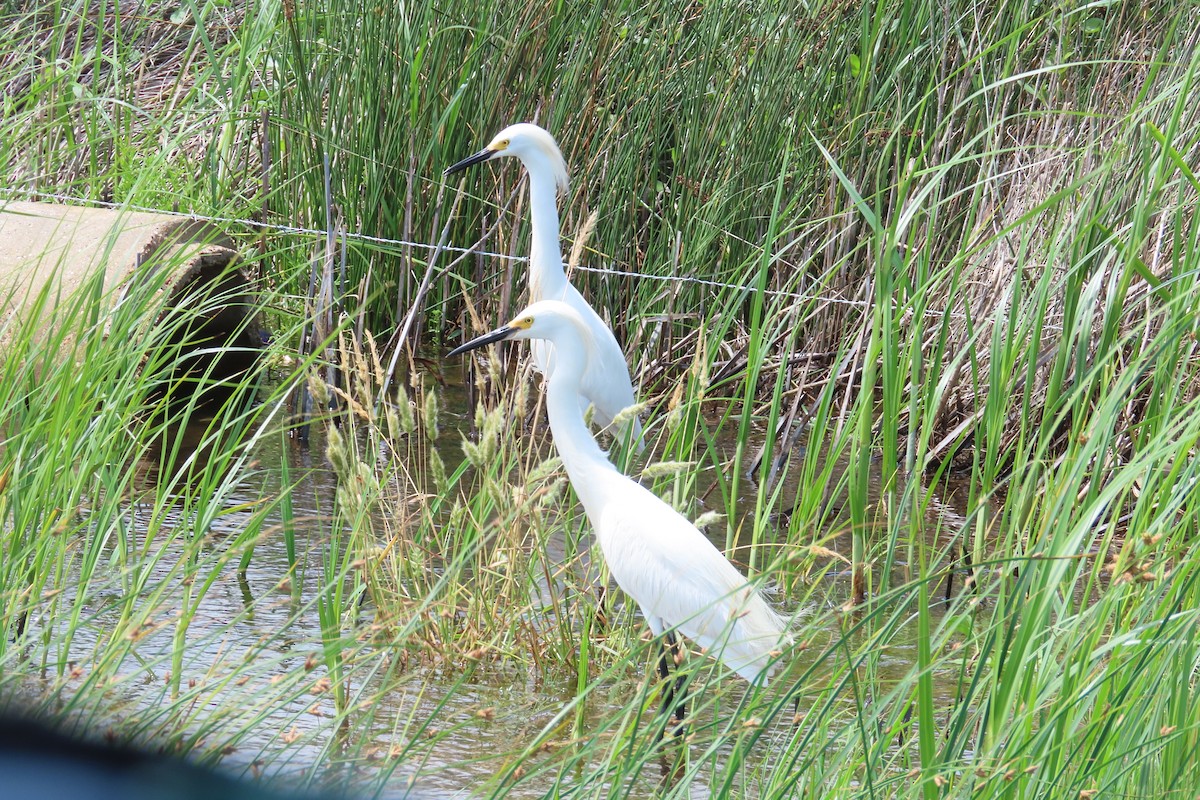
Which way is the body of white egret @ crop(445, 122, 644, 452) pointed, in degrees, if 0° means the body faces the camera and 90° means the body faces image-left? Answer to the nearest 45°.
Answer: approximately 90°

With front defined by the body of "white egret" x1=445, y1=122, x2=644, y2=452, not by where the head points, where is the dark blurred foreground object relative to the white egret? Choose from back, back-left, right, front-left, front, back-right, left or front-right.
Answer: left

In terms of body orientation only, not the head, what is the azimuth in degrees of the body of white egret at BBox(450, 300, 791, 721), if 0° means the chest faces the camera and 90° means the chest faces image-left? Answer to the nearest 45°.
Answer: approximately 90°

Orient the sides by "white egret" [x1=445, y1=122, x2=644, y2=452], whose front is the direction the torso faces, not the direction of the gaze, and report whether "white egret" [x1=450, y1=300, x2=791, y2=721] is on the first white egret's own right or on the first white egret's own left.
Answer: on the first white egret's own left

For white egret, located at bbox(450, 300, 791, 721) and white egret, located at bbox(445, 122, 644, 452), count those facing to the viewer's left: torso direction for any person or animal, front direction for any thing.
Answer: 2

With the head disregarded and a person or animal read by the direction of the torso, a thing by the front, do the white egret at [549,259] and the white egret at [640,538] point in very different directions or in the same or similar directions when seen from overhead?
same or similar directions

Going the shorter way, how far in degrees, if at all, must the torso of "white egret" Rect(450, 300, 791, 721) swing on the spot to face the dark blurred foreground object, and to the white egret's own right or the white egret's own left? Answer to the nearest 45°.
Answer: approximately 90° to the white egret's own left
